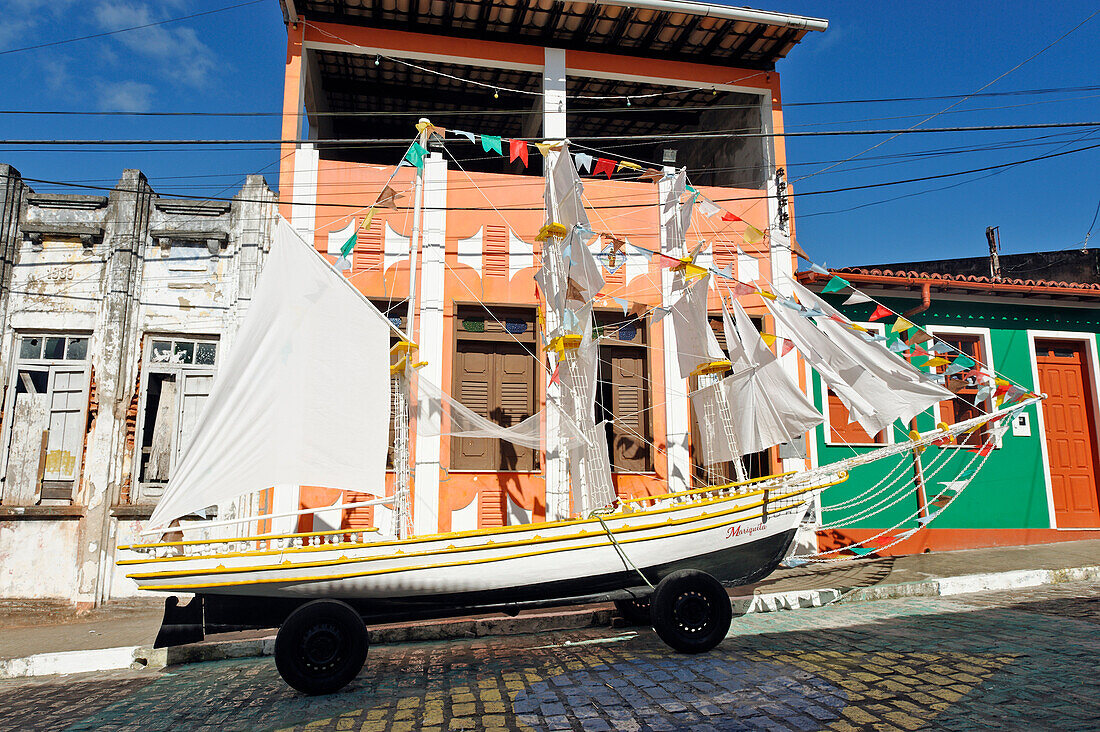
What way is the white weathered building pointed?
toward the camera

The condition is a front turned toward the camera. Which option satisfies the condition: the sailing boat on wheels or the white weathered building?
the white weathered building

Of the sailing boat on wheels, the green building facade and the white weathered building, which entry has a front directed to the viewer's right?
the sailing boat on wheels

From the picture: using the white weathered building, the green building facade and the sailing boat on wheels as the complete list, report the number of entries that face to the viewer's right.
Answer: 1

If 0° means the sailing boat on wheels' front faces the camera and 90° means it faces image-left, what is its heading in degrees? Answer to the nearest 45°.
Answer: approximately 270°

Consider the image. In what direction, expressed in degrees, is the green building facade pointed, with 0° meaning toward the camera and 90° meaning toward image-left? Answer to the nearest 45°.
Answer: approximately 0°

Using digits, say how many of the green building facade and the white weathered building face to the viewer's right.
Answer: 0

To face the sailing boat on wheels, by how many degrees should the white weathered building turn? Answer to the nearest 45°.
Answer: approximately 45° to its left

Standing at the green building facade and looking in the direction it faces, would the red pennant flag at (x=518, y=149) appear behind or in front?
in front

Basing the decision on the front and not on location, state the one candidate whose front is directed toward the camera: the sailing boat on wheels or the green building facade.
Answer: the green building facade

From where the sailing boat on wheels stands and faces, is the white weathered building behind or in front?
behind

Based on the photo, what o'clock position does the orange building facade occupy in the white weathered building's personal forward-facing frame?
The orange building facade is roughly at 10 o'clock from the white weathered building.
